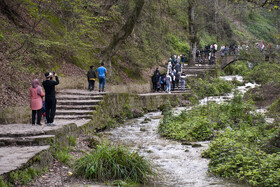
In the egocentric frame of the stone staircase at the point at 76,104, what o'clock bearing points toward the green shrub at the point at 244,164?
The green shrub is roughly at 11 o'clock from the stone staircase.

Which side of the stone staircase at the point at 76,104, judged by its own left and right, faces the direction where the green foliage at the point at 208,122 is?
left

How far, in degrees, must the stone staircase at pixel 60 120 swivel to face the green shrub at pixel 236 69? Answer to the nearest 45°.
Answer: approximately 135° to its left

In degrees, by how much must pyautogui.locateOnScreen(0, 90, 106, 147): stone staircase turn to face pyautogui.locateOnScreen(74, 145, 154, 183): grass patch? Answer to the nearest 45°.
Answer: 0° — it already faces it

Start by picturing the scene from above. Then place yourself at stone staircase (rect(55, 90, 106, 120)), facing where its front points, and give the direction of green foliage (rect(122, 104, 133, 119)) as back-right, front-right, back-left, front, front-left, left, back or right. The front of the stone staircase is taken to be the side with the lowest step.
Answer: back-left

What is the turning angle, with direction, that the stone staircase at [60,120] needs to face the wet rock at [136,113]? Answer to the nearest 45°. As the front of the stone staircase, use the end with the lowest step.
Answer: approximately 135° to its left

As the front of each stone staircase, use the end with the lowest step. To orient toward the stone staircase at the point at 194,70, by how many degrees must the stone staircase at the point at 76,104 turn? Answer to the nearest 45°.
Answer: approximately 135° to its left

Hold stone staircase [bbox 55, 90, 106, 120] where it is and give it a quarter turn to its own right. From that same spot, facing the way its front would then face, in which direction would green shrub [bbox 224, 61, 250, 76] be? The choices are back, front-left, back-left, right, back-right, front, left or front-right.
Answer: back-right

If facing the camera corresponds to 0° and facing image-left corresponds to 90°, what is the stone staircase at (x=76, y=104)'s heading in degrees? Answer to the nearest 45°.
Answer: approximately 0°

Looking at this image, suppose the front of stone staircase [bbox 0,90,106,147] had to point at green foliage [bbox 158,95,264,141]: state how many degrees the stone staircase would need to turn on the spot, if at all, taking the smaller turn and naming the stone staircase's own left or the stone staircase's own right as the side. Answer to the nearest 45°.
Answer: approximately 90° to the stone staircase's own left

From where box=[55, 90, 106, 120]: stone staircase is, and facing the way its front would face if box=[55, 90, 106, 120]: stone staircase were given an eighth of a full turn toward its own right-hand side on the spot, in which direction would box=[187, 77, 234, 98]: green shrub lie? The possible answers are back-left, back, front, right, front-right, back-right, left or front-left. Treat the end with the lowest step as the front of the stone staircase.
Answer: back

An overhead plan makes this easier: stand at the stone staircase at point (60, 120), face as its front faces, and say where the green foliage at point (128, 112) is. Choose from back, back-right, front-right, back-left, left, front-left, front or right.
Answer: back-left
